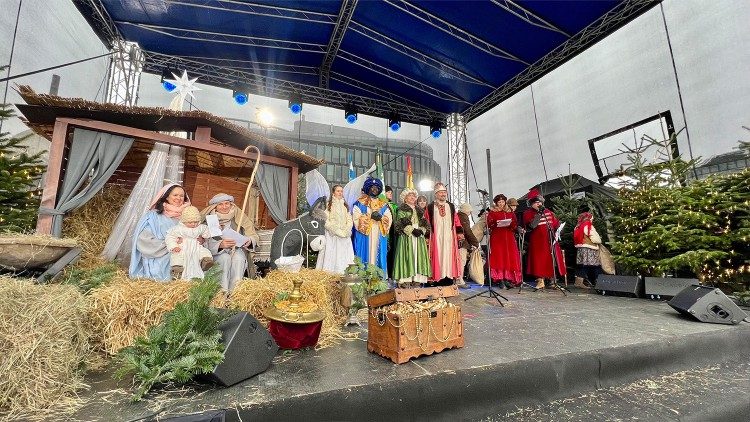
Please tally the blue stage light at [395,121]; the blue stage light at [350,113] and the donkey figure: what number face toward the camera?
2

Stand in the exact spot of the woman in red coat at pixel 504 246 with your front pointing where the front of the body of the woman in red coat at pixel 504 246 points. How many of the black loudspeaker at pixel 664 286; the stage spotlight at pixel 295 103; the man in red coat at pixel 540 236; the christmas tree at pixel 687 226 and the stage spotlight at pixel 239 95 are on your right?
2

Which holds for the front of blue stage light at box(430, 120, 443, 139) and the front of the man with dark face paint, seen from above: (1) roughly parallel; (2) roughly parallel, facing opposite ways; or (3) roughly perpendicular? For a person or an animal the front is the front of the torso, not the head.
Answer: roughly parallel

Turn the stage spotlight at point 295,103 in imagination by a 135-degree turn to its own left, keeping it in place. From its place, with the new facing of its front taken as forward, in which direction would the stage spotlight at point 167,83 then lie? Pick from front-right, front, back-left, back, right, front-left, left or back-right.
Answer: back-left

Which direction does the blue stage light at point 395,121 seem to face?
toward the camera

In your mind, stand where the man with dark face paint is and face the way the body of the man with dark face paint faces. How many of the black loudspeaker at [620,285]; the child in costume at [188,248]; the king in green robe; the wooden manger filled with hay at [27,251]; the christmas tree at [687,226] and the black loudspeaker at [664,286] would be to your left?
4

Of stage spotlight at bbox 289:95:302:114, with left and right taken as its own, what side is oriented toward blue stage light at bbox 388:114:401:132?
left

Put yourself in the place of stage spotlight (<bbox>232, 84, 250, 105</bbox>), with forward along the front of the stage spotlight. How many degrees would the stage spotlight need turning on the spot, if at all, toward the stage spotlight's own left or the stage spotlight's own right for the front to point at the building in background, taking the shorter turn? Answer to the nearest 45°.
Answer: approximately 135° to the stage spotlight's own left

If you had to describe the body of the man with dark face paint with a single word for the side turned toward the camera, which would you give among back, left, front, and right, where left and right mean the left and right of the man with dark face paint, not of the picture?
front

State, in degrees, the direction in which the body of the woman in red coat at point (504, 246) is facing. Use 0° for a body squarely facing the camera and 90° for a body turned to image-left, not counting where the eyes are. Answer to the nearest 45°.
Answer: approximately 0°

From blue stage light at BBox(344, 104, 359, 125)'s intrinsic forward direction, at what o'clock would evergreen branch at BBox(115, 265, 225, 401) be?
The evergreen branch is roughly at 12 o'clock from the blue stage light.

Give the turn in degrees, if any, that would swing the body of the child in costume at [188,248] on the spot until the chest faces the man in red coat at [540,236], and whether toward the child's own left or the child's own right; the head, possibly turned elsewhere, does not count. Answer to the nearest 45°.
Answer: approximately 90° to the child's own left

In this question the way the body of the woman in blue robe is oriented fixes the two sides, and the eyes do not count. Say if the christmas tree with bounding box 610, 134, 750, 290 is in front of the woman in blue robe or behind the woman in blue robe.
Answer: in front
